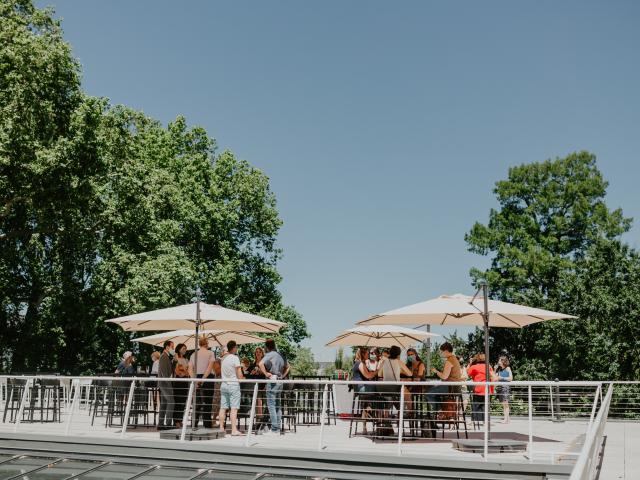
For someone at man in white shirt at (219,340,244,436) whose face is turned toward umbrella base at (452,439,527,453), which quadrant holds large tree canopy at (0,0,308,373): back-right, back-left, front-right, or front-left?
back-left

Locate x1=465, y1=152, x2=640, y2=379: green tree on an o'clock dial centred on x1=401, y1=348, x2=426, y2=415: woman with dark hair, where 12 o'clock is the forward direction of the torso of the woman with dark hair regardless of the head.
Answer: The green tree is roughly at 5 o'clock from the woman with dark hair.

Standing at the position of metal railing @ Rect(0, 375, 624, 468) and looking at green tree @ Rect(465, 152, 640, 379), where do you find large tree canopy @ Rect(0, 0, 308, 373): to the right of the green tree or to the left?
left

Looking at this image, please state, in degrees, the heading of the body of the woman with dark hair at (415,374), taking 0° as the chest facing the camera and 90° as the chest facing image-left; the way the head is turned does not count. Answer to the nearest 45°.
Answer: approximately 45°

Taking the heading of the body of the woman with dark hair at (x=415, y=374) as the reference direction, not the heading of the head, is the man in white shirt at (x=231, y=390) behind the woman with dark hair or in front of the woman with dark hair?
in front

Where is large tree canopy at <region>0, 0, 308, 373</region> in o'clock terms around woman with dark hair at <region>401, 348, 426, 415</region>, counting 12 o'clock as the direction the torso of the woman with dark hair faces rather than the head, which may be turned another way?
The large tree canopy is roughly at 3 o'clock from the woman with dark hair.

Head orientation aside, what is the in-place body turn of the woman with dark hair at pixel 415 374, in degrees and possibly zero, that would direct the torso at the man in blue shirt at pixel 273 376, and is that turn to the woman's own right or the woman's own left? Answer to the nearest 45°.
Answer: approximately 45° to the woman's own right

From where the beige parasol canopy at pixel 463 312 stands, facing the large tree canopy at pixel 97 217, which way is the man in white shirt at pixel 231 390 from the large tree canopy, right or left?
left
